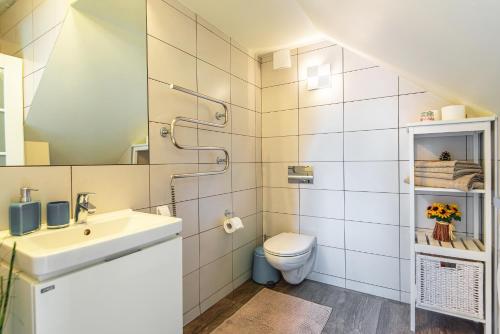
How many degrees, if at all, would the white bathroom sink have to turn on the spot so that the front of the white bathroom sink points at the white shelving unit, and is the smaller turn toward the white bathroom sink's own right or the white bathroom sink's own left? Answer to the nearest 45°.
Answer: approximately 45° to the white bathroom sink's own left

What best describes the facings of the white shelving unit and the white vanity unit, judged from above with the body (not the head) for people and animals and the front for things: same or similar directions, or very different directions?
very different directions

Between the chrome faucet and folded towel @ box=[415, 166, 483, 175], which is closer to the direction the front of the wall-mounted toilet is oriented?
the chrome faucet

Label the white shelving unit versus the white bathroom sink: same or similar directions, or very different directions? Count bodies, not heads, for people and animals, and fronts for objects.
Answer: very different directions

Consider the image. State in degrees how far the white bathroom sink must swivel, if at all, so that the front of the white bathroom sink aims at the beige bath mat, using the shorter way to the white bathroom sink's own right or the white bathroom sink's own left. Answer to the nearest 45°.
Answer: approximately 45° to the white bathroom sink's own left

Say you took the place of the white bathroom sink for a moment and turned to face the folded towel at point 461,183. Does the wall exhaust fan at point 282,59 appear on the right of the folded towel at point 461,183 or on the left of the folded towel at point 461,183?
left
